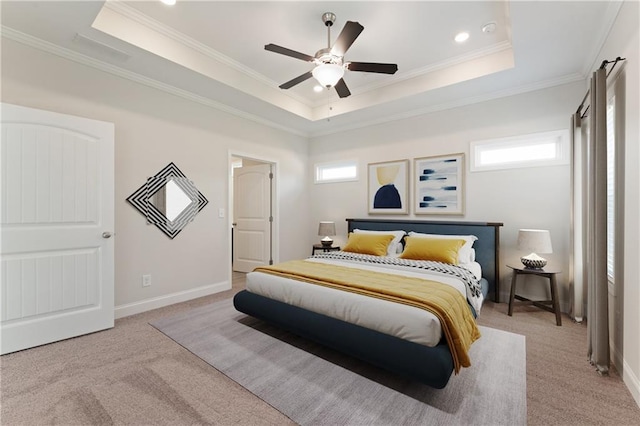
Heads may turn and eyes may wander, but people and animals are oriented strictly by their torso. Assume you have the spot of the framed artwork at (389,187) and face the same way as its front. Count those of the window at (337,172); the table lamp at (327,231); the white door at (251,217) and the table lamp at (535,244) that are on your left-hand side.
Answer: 1

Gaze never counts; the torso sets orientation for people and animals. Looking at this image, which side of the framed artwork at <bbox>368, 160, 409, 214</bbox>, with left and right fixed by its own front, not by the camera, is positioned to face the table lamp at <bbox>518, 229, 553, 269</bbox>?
left

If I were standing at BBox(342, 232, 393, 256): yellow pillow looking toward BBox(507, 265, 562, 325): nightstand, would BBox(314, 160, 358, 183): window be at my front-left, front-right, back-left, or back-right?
back-left

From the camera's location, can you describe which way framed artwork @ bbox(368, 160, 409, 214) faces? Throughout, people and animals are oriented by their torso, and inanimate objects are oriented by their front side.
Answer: facing the viewer and to the left of the viewer

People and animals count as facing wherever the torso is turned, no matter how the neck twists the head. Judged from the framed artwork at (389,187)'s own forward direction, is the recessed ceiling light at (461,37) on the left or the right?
on its left

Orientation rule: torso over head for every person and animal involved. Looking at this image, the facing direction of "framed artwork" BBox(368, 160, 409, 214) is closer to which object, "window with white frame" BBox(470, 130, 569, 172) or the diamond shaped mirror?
the diamond shaped mirror

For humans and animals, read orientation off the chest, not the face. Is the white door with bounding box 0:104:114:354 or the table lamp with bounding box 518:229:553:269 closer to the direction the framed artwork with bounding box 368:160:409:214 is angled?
the white door

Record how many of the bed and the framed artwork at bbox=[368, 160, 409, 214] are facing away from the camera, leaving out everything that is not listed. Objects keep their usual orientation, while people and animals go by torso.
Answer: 0

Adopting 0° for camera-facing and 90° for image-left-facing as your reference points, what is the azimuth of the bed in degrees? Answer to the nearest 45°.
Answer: approximately 45°

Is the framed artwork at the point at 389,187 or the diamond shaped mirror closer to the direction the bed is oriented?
the diamond shaped mirror

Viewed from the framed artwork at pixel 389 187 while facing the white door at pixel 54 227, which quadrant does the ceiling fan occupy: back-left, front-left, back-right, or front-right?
front-left

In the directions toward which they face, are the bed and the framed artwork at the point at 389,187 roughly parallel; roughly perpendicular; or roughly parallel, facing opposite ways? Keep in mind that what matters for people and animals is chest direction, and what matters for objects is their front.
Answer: roughly parallel

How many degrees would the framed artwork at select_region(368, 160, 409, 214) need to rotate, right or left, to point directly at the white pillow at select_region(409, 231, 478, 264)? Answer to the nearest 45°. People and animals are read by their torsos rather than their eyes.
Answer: approximately 90° to its left
